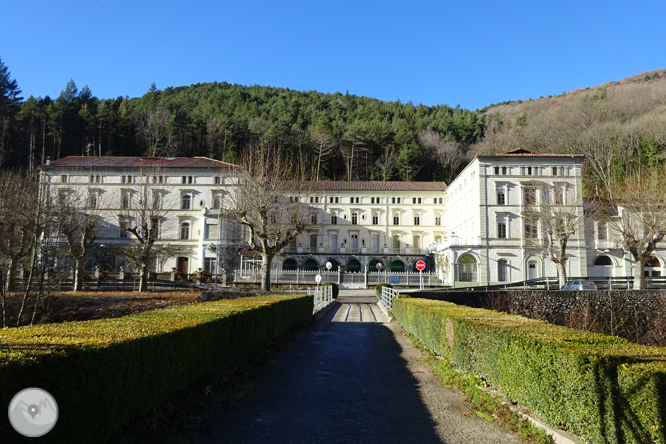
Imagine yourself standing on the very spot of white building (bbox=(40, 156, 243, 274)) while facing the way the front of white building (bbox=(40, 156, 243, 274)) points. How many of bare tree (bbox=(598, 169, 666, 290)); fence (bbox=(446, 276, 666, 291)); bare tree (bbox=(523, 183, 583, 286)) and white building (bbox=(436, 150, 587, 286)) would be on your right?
0

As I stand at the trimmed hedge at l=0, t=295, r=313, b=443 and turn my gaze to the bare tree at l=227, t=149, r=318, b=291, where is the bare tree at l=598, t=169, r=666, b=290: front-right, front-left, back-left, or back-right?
front-right

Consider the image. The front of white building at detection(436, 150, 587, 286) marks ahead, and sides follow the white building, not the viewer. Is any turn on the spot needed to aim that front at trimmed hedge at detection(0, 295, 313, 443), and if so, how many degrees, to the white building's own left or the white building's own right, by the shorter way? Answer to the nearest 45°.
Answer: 0° — it already faces it

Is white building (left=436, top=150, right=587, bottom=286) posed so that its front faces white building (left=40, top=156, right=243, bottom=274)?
no

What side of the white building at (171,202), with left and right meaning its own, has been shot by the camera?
front

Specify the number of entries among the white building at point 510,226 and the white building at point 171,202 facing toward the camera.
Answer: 2

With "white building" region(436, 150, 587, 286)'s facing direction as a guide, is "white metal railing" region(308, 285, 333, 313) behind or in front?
in front

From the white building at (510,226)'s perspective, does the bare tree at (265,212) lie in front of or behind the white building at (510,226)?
in front

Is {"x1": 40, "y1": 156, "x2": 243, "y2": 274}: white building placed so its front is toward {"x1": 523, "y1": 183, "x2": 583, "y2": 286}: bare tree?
no

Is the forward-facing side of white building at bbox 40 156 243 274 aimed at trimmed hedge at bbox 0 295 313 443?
yes

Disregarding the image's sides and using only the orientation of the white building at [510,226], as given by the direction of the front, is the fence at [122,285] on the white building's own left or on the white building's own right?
on the white building's own right

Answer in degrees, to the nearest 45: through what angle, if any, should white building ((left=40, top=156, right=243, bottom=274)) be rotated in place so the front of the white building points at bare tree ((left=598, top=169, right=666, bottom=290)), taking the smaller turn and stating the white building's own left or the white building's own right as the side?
approximately 45° to the white building's own left

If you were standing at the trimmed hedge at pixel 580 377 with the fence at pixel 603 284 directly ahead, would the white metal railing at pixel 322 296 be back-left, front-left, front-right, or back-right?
front-left

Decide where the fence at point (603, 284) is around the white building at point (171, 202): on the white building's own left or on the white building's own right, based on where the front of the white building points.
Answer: on the white building's own left

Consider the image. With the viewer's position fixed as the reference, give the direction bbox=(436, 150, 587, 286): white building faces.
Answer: facing the viewer

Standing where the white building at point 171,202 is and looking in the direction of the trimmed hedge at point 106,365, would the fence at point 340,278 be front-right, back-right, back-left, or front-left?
front-left
